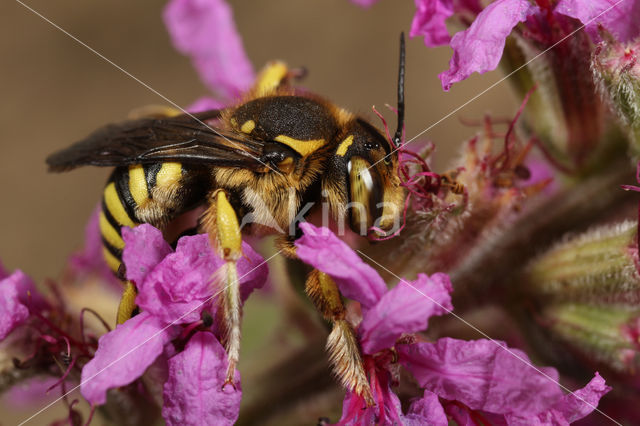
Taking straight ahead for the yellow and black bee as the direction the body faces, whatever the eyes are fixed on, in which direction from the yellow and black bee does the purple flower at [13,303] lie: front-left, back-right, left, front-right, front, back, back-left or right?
back

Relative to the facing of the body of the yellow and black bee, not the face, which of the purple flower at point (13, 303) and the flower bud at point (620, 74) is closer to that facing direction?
the flower bud

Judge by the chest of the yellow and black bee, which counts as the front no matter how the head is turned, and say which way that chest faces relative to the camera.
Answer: to the viewer's right

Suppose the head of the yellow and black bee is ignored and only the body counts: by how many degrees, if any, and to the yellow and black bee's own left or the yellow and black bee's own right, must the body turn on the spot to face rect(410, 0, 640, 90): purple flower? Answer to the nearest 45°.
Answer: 0° — it already faces it

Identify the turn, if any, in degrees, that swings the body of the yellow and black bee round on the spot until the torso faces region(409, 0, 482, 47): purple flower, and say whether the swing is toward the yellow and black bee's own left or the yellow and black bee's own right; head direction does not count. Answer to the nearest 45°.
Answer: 0° — it already faces it
